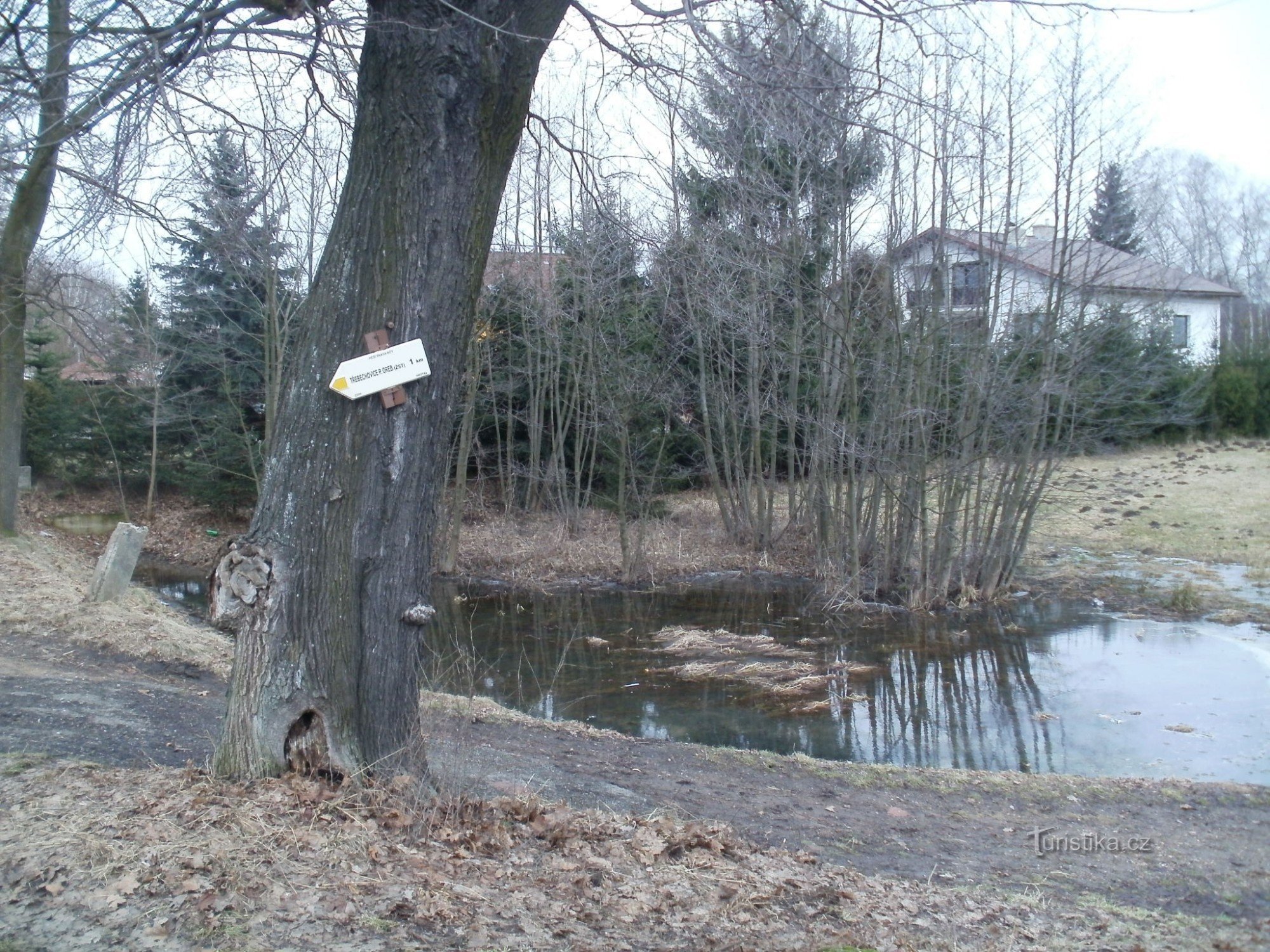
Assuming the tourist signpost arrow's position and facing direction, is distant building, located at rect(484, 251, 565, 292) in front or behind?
behind

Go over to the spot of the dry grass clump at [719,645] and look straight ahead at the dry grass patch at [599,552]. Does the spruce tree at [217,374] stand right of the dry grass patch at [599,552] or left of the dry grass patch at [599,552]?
left

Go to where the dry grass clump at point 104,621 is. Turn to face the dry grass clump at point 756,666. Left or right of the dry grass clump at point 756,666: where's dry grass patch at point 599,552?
left
